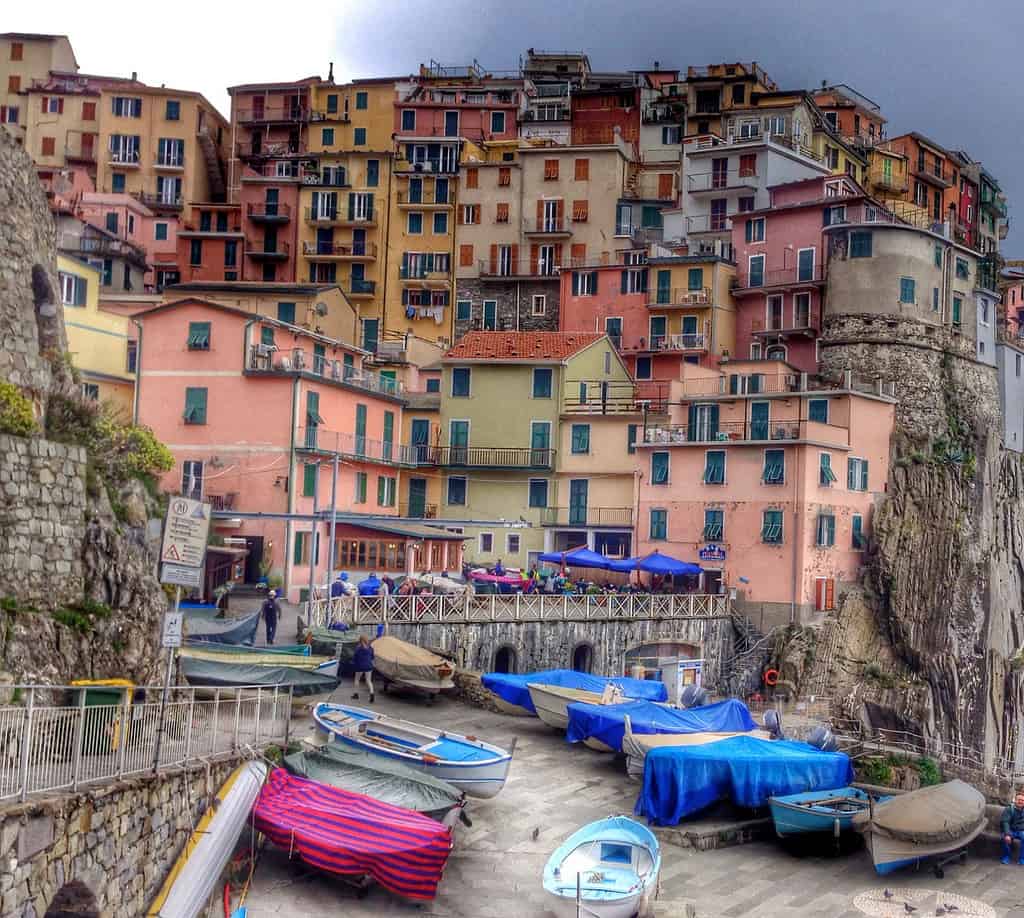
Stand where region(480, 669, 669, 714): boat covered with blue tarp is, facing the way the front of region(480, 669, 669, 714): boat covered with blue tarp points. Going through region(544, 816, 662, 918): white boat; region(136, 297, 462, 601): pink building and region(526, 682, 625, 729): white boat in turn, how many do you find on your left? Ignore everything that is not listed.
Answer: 2

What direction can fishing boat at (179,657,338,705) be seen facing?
to the viewer's right

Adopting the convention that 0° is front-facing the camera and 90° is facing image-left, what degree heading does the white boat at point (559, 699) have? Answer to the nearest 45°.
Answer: approximately 90°

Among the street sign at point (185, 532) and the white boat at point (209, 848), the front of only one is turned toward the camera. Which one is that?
the street sign

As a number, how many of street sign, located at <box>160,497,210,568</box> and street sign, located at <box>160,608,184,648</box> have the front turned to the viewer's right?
0

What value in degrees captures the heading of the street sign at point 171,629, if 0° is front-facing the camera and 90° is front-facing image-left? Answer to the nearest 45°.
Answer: approximately 0°

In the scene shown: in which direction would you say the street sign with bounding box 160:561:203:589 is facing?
toward the camera

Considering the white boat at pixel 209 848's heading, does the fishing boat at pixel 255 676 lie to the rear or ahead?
ahead

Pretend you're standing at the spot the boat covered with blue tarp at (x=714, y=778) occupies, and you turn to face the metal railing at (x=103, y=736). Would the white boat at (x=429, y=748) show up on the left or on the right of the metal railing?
right

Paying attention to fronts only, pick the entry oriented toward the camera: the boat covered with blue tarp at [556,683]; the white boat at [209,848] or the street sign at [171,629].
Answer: the street sign

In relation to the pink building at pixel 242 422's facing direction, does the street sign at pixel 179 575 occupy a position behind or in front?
in front

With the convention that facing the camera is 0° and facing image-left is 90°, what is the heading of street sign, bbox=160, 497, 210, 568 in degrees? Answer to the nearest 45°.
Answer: approximately 0°
